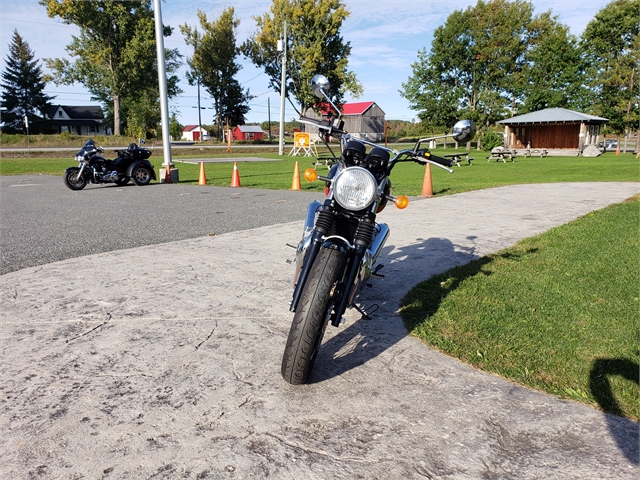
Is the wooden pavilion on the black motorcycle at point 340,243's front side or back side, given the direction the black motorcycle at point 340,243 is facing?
on the back side

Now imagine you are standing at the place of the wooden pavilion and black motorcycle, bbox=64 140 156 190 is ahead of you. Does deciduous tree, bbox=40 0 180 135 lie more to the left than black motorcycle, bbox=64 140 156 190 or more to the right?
right

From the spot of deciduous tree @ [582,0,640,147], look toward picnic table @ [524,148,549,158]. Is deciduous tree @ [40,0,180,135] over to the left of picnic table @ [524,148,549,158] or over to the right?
right

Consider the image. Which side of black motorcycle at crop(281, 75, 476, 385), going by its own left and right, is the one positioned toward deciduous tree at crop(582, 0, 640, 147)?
back

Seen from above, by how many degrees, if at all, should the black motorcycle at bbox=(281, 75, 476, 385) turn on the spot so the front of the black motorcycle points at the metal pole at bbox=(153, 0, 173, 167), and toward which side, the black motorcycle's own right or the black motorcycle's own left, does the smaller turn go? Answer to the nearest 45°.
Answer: approximately 135° to the black motorcycle's own right

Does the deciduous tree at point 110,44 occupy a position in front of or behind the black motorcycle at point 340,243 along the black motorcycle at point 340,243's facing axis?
behind

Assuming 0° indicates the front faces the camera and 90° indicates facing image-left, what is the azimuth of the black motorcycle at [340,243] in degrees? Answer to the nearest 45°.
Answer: approximately 0°

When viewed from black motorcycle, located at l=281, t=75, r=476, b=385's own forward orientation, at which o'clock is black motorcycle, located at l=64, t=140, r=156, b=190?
black motorcycle, located at l=64, t=140, r=156, b=190 is roughly at 5 o'clock from black motorcycle, located at l=281, t=75, r=476, b=385.

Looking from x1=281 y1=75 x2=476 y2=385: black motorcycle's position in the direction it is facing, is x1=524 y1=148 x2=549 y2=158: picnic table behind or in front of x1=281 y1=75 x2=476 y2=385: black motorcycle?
behind
